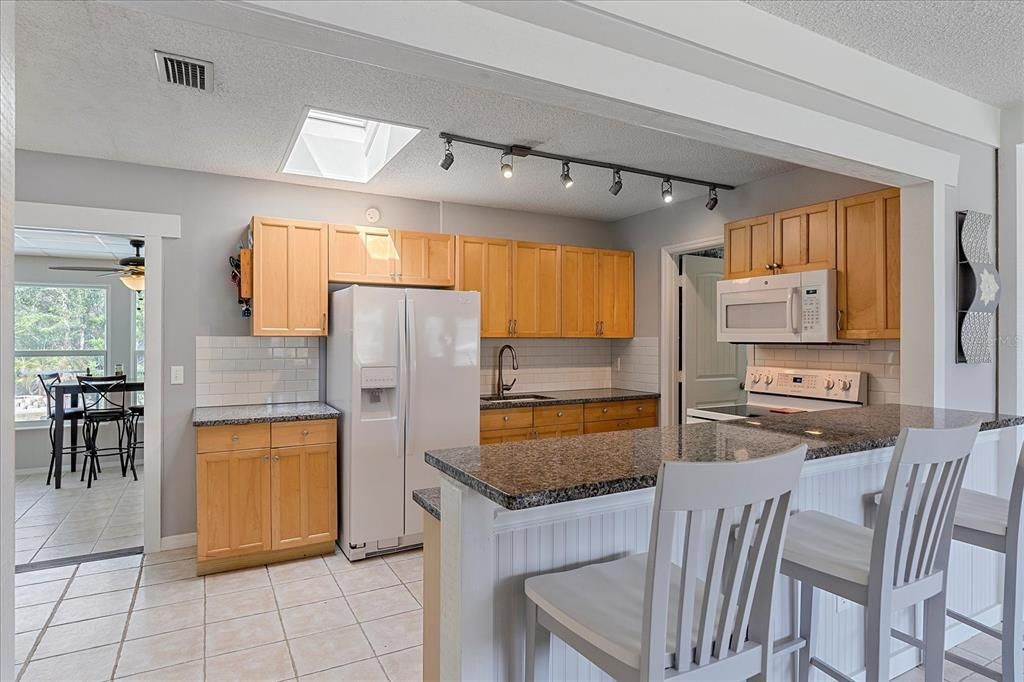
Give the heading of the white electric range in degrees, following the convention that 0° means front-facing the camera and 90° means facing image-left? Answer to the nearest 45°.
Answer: approximately 45°

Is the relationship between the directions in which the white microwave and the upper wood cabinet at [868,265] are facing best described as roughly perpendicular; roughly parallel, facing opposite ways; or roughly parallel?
roughly parallel

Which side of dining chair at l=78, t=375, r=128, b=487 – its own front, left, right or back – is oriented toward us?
back

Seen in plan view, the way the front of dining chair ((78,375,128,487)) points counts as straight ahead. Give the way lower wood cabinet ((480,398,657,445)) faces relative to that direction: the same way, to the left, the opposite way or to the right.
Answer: the opposite way

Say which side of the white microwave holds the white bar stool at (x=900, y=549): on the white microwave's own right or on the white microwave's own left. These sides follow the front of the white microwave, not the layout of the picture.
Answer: on the white microwave's own left

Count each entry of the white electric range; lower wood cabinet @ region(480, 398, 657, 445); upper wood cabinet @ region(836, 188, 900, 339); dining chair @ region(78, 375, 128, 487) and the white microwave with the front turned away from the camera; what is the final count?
1

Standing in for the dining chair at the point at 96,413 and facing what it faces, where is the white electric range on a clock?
The white electric range is roughly at 5 o'clock from the dining chair.

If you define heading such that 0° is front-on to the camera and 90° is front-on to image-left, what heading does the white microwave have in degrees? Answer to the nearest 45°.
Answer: approximately 45°

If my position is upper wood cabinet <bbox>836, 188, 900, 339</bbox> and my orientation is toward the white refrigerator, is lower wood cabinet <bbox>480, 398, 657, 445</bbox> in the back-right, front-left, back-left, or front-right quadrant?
front-right

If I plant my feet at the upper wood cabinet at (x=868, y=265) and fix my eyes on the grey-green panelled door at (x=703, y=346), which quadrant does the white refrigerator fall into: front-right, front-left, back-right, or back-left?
front-left

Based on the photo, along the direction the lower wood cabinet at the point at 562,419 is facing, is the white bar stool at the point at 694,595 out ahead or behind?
ahead

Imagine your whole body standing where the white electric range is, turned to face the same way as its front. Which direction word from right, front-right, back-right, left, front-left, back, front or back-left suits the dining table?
front-right

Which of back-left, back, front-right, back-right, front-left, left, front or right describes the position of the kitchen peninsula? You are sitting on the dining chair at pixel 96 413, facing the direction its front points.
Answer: back

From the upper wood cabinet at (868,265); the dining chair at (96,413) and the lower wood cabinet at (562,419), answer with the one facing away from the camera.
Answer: the dining chair

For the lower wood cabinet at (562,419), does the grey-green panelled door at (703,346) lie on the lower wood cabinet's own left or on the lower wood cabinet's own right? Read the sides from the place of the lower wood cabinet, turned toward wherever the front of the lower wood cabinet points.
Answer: on the lower wood cabinet's own left

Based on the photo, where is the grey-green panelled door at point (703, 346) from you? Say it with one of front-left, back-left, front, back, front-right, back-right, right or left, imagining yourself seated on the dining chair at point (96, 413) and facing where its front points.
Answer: back-right

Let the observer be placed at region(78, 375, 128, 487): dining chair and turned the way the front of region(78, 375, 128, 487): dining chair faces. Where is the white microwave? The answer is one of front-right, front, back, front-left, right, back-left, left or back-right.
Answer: back-right
